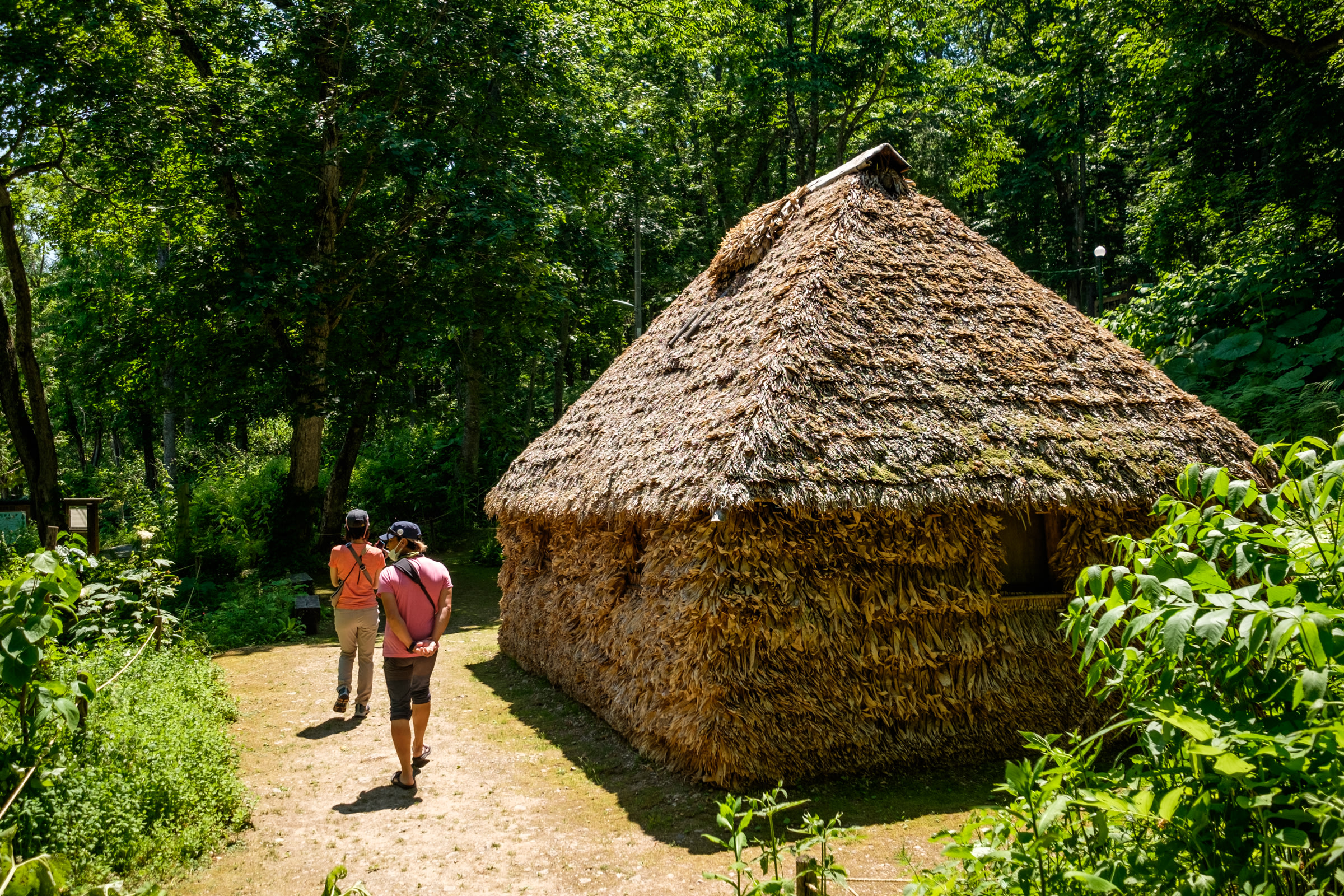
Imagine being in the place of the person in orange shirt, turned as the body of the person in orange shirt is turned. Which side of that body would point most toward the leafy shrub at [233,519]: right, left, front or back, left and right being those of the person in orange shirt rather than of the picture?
front

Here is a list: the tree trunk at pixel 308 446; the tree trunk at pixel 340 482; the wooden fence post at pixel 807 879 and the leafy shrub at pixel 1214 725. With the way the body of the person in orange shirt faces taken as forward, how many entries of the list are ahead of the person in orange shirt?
2

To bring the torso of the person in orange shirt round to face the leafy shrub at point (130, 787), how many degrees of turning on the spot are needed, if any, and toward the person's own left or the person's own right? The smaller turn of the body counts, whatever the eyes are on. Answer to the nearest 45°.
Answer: approximately 180°

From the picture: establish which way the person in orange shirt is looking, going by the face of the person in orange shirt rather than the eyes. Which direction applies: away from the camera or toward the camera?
away from the camera

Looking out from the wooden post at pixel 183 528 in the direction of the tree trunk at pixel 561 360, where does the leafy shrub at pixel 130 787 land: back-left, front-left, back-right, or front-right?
back-right

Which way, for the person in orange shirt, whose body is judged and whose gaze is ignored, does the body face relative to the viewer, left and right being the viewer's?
facing away from the viewer

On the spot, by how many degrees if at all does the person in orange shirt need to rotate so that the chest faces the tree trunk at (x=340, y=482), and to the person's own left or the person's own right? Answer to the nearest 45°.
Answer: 0° — they already face it

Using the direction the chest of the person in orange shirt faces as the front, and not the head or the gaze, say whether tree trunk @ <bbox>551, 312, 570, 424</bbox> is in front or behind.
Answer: in front

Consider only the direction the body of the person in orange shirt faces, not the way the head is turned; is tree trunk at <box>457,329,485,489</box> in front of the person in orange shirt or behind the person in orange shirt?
in front

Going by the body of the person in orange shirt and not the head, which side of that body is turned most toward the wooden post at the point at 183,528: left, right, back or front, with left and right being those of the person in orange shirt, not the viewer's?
front

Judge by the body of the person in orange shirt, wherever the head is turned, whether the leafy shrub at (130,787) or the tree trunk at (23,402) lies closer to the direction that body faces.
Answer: the tree trunk

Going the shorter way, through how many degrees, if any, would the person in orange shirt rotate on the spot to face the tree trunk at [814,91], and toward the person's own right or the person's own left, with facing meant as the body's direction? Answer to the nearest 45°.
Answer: approximately 45° to the person's own right

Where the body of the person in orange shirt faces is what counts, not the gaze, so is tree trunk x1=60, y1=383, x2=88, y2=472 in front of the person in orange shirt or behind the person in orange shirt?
in front

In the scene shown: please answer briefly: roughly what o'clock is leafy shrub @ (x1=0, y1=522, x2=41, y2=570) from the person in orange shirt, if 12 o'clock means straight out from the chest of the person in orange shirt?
The leafy shrub is roughly at 11 o'clock from the person in orange shirt.

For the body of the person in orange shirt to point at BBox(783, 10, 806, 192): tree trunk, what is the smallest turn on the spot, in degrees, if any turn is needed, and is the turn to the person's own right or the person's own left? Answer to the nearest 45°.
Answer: approximately 45° to the person's own right
